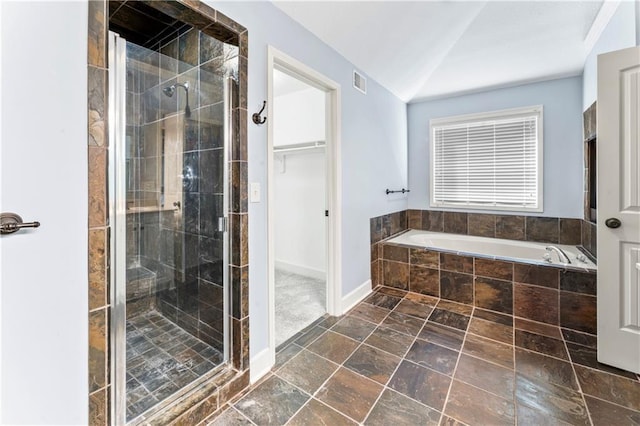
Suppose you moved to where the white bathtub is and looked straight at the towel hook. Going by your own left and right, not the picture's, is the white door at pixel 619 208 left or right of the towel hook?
left

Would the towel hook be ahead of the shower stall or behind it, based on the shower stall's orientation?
ahead

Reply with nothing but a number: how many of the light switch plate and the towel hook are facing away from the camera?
0

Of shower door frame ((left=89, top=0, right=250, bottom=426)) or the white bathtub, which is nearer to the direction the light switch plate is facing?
the white bathtub

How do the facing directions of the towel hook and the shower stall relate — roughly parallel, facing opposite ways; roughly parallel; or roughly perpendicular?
roughly parallel

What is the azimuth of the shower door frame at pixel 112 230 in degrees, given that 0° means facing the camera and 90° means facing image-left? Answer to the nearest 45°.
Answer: approximately 315°

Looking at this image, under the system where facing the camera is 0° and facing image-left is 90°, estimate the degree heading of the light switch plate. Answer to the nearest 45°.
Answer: approximately 315°

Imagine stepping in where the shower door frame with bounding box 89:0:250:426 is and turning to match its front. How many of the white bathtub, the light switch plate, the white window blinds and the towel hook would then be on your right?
0

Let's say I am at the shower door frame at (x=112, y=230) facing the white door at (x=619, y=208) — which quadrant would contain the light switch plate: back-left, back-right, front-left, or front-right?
front-left

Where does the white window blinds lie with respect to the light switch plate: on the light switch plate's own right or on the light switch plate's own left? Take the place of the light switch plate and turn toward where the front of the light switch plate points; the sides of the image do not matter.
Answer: on the light switch plate's own left

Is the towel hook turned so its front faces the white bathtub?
no

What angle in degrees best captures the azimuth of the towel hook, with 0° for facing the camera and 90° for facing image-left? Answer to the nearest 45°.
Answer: approximately 315°
